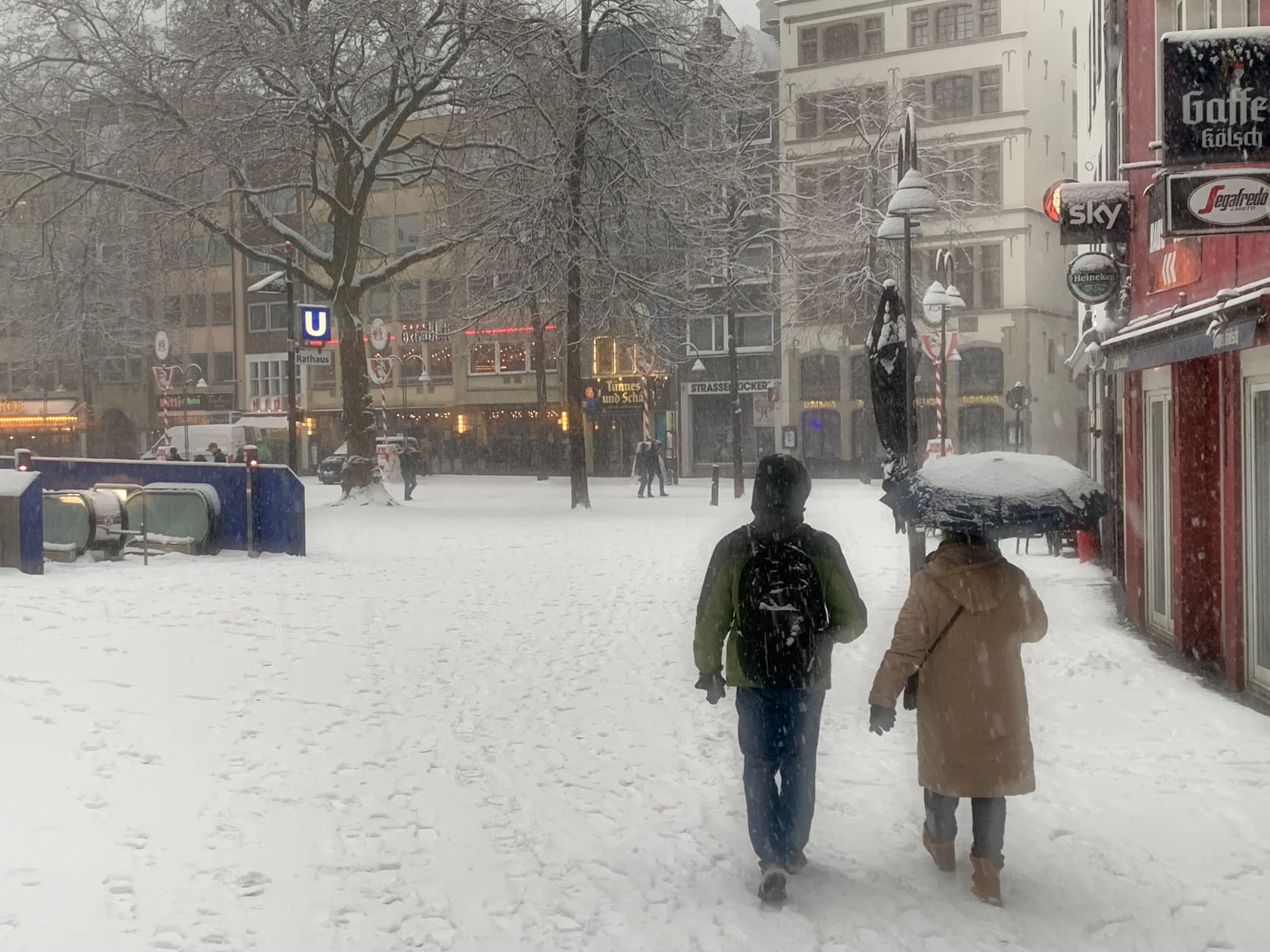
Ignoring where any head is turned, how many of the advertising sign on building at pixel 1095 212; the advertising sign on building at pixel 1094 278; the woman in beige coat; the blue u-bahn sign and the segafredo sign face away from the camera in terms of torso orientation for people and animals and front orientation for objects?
1

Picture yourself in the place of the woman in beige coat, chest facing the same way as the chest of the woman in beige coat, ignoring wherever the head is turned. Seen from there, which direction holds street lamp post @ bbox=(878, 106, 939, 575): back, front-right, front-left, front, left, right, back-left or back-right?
front

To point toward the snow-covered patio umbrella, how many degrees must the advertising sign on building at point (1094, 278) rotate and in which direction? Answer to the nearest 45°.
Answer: approximately 45° to its right

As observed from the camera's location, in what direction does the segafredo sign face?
facing the viewer

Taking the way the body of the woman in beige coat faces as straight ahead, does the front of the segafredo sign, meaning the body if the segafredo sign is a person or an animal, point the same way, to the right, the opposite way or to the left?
the opposite way

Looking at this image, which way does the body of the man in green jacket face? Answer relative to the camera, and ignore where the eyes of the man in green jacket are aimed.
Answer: away from the camera

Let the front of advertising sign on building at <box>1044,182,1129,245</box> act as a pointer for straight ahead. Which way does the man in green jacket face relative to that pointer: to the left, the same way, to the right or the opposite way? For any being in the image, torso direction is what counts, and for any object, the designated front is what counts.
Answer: the opposite way

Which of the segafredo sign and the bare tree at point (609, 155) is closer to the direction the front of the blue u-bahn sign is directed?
the segafredo sign

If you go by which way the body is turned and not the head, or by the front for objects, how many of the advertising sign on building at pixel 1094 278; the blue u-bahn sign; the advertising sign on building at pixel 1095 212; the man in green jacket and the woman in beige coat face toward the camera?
3

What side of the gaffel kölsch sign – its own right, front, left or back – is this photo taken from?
front

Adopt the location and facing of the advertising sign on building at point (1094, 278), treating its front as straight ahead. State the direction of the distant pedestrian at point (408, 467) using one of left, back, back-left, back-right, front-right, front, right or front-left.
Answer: back-right

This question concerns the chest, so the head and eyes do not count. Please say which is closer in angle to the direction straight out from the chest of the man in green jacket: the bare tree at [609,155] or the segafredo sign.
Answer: the bare tree

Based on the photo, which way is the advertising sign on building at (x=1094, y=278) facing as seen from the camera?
toward the camera

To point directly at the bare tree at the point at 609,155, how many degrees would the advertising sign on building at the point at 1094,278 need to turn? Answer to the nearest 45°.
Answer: approximately 135° to its right

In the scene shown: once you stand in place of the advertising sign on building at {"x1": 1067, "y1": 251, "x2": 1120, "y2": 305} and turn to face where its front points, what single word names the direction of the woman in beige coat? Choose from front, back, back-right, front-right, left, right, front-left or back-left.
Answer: front

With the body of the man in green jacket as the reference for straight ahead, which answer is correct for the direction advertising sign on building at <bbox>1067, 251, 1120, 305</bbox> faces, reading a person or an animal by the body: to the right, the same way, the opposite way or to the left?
the opposite way

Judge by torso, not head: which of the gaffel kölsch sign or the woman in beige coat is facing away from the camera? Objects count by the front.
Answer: the woman in beige coat

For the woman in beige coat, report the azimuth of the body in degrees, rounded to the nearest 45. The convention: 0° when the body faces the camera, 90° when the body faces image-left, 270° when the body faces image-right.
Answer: approximately 180°

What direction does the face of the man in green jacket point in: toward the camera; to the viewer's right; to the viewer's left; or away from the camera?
away from the camera
